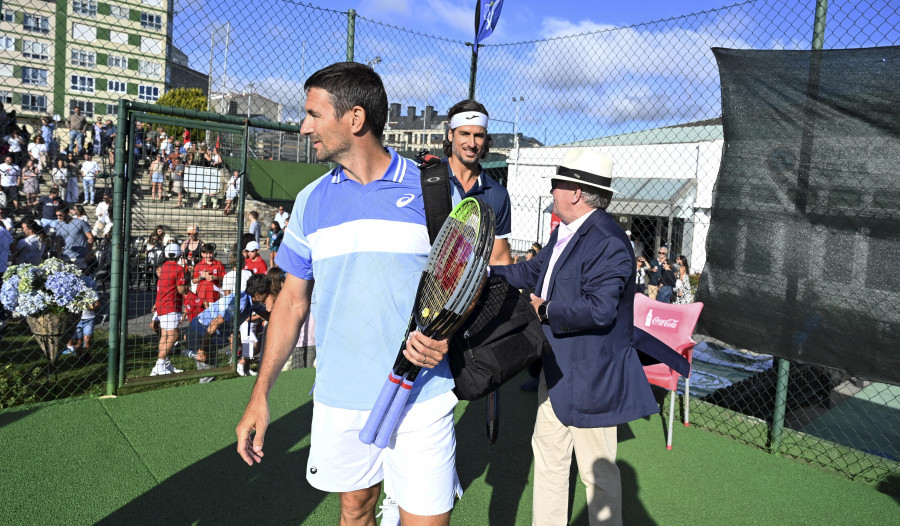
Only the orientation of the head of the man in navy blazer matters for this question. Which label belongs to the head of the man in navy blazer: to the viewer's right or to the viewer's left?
to the viewer's left

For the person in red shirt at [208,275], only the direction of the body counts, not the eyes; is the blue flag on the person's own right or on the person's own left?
on the person's own left

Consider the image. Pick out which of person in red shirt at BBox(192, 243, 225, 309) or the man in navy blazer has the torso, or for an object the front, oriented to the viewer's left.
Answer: the man in navy blazer

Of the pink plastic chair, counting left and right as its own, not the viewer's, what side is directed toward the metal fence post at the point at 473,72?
right

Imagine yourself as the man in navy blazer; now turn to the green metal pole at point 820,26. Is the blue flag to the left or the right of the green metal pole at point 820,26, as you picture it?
left

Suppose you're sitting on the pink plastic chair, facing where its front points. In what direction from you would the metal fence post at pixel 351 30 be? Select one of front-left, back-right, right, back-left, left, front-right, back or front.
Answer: front-right

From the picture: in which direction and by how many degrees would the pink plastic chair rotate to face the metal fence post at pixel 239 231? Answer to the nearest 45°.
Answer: approximately 45° to its right

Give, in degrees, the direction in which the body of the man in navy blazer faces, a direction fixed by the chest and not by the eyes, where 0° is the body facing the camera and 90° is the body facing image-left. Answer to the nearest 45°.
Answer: approximately 90°

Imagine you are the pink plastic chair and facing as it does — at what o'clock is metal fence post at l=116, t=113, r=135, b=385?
The metal fence post is roughly at 1 o'clock from the pink plastic chair.

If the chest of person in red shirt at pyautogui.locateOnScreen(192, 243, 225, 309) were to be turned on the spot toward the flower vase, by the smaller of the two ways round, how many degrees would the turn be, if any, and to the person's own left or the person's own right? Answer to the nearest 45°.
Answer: approximately 90° to the person's own right

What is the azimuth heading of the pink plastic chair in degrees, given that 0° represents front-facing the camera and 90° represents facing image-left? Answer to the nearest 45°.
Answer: approximately 45°
